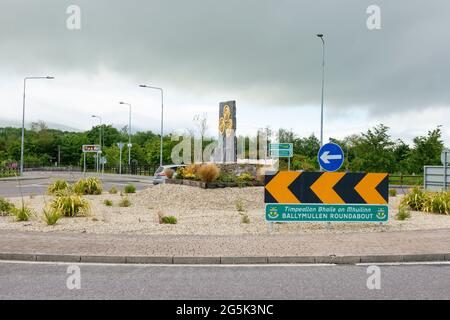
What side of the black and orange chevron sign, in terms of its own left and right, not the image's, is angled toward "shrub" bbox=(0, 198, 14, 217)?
right

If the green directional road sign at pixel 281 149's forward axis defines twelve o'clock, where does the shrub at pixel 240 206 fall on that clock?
The shrub is roughly at 1 o'clock from the green directional road sign.

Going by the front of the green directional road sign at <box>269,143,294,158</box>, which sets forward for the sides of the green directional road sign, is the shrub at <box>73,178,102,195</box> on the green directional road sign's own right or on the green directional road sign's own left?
on the green directional road sign's own right

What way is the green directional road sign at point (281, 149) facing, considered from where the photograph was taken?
facing the viewer

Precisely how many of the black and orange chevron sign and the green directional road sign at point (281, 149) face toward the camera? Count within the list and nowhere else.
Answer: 2

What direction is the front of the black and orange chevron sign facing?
toward the camera

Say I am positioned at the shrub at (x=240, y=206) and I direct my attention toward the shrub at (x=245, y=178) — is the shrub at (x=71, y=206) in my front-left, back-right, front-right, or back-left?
back-left

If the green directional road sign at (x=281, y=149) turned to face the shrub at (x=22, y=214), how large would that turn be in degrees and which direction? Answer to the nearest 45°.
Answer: approximately 45° to its right

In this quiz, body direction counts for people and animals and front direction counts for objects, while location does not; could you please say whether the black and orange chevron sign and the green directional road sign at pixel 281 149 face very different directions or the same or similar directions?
same or similar directions

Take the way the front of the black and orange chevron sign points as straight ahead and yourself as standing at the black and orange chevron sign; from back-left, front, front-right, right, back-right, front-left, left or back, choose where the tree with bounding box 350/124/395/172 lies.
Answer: back

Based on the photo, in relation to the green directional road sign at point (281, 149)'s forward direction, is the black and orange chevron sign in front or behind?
in front

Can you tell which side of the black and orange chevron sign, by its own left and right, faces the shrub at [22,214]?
right

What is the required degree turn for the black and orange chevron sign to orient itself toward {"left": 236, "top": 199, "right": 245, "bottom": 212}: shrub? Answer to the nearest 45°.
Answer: approximately 135° to its right

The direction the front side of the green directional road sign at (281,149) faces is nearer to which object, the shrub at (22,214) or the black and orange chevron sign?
the black and orange chevron sign

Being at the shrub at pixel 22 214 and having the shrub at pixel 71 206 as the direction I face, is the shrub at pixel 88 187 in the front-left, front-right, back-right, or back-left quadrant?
front-left
